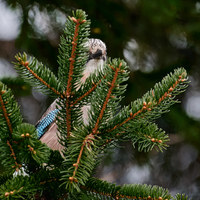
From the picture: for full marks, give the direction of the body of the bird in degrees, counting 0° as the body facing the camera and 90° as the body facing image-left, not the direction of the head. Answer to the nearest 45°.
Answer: approximately 315°
